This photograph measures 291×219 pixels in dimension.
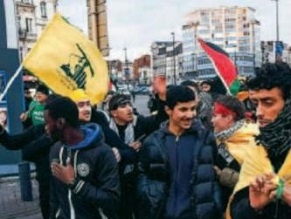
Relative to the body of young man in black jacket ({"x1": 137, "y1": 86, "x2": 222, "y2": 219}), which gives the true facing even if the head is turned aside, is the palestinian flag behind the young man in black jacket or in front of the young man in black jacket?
behind

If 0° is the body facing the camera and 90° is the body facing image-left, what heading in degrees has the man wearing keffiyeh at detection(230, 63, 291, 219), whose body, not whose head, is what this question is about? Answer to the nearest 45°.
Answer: approximately 45°

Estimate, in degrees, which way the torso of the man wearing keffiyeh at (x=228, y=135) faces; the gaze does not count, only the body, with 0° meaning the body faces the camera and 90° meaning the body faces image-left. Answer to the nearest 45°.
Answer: approximately 90°

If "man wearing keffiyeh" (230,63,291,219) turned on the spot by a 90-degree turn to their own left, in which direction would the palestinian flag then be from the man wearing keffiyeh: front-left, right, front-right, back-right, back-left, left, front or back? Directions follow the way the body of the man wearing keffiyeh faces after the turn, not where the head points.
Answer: back-left

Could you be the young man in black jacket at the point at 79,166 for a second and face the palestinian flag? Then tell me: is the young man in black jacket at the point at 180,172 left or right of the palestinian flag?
right

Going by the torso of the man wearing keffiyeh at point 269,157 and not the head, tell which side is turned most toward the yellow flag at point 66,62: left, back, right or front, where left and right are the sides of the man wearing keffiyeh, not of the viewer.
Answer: right

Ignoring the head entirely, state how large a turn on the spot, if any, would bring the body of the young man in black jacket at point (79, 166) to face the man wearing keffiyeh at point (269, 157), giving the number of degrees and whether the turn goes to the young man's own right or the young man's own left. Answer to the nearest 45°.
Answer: approximately 90° to the young man's own left
